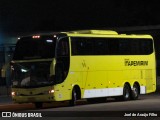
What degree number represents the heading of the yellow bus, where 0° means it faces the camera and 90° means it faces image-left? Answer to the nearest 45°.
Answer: approximately 45°
